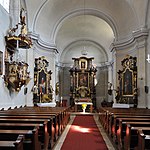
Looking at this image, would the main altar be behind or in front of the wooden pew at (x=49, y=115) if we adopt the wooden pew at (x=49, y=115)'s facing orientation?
in front

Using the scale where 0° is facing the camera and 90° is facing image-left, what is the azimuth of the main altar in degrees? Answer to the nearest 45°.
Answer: approximately 0°

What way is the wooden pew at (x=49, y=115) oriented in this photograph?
away from the camera

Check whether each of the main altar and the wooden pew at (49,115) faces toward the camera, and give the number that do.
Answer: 1

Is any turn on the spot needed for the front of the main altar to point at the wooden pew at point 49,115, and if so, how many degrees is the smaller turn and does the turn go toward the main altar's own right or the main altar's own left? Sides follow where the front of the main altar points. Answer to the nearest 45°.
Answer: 0° — it already faces it

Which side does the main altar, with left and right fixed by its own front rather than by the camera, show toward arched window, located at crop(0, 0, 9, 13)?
front

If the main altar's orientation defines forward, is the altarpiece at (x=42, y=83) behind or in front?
in front

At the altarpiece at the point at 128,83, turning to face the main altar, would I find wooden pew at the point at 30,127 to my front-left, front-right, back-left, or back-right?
back-left

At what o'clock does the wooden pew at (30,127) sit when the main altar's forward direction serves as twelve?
The wooden pew is roughly at 12 o'clock from the main altar.

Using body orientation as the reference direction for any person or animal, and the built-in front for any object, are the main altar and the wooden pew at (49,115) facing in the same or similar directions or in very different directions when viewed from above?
very different directions
